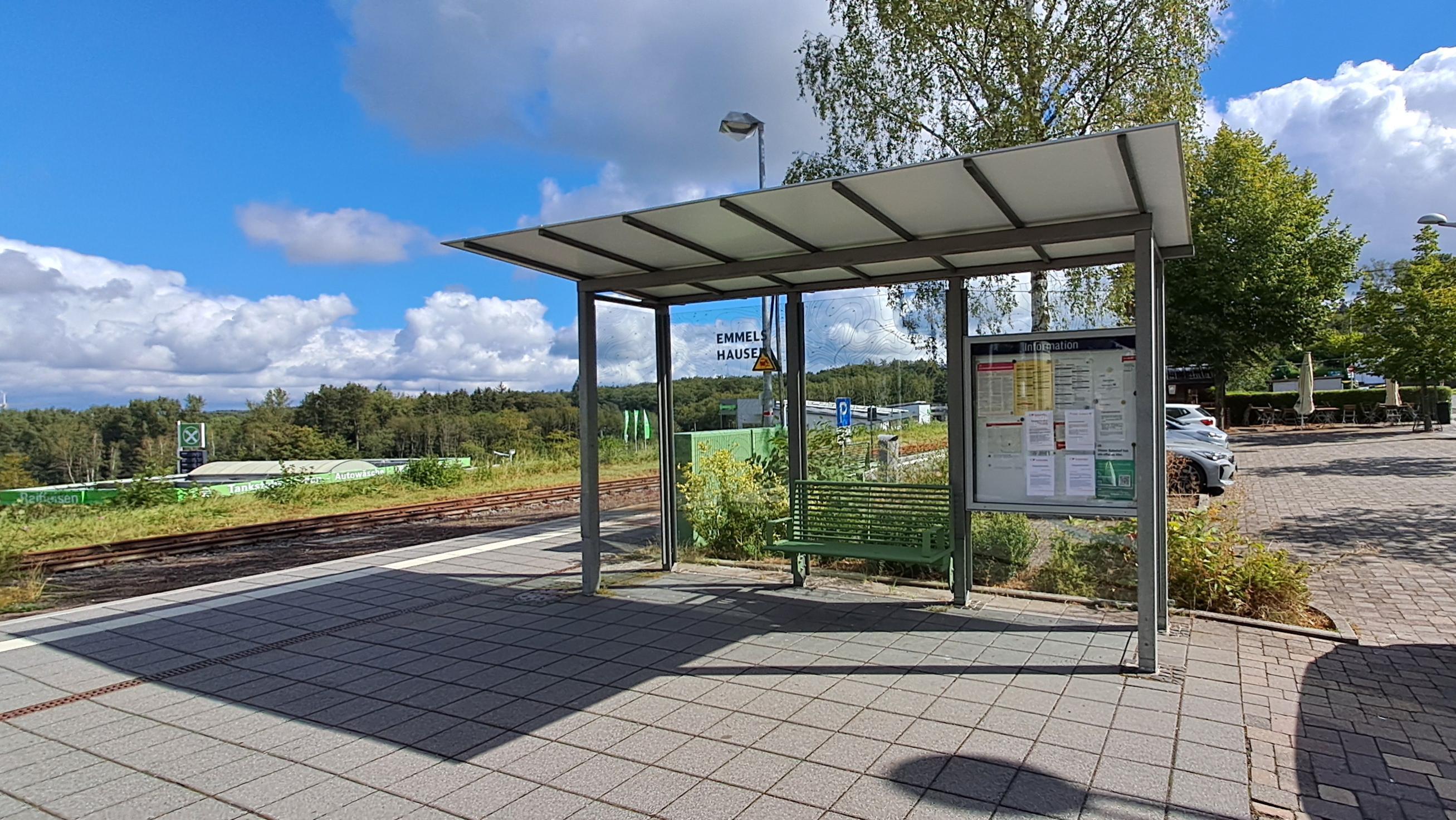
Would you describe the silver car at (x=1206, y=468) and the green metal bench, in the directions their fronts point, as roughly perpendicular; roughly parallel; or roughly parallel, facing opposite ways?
roughly perpendicular

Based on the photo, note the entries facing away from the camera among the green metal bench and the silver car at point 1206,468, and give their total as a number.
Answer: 0

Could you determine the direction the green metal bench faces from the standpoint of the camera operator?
facing the viewer and to the left of the viewer

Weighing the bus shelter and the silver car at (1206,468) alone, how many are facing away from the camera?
0

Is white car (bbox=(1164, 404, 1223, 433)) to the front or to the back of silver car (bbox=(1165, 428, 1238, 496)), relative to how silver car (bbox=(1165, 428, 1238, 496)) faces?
to the back

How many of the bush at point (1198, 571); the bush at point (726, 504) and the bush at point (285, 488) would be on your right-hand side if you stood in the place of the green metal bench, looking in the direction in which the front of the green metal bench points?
2
